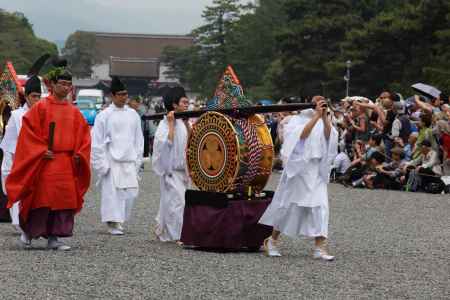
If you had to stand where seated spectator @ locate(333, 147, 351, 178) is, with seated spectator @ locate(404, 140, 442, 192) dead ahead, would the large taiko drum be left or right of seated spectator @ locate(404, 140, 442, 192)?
right

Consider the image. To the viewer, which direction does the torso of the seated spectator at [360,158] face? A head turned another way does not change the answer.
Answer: to the viewer's left

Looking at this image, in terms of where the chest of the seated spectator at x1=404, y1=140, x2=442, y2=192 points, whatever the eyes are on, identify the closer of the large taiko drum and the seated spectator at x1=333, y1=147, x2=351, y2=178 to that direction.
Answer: the large taiko drum

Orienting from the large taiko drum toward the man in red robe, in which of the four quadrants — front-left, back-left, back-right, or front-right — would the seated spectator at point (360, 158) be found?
back-right

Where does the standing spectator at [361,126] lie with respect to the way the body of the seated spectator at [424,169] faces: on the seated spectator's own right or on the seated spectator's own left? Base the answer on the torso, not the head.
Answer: on the seated spectator's own right

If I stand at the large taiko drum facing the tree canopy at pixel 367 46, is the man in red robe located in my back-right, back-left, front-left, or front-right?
back-left

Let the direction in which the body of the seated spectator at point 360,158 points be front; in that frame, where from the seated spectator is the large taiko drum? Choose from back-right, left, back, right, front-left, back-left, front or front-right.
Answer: left

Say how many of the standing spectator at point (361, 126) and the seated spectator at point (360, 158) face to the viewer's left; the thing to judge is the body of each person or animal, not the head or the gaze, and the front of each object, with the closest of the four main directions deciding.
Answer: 2

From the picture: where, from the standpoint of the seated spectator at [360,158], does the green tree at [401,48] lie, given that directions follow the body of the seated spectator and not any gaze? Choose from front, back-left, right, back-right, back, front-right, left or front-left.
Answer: right

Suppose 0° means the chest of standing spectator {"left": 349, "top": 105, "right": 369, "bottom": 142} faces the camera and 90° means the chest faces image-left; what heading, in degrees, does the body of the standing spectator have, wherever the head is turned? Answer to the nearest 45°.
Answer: approximately 90°

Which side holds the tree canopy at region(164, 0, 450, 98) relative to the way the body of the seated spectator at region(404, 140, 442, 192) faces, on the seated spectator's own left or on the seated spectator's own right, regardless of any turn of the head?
on the seated spectator's own right

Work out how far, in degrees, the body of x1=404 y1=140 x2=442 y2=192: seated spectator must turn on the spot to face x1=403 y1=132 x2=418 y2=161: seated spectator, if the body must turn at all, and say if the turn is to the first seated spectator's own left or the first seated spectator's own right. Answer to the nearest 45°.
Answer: approximately 90° to the first seated spectator's own right
